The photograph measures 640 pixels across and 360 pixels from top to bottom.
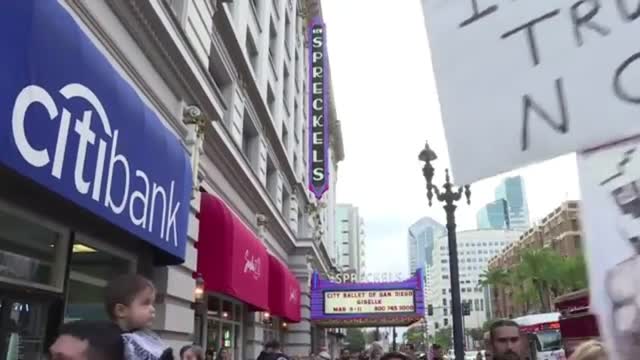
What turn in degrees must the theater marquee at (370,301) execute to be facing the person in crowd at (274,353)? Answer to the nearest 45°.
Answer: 0° — it already faces them

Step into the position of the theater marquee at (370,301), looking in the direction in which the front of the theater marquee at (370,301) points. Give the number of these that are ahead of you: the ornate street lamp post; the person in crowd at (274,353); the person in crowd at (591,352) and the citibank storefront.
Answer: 4

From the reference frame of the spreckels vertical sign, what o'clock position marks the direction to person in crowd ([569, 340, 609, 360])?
The person in crowd is roughly at 12 o'clock from the spreckels vertical sign.

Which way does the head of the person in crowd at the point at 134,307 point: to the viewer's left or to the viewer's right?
to the viewer's right

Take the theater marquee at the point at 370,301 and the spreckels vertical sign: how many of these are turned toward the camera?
2

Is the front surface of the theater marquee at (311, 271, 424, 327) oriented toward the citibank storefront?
yes

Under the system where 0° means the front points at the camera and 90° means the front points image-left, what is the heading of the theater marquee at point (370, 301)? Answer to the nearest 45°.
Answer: approximately 0°

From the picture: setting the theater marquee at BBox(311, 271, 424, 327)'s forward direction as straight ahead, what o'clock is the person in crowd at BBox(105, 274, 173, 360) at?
The person in crowd is roughly at 12 o'clock from the theater marquee.

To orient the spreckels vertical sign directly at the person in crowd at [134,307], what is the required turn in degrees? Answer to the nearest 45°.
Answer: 0° — it already faces them

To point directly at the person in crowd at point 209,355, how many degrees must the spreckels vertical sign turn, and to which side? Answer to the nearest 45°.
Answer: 0° — it already faces them

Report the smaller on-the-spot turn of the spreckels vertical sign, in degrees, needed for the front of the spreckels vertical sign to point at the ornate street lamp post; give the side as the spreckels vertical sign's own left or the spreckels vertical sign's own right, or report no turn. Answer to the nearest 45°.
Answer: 0° — it already faces it
